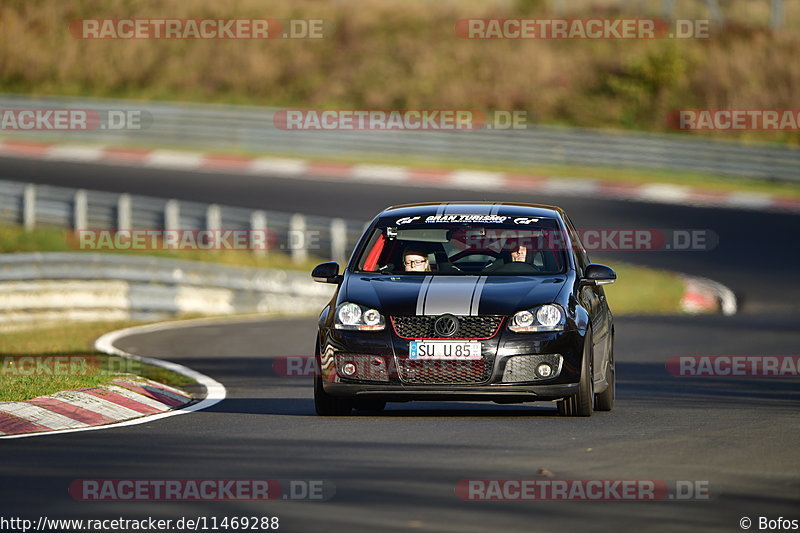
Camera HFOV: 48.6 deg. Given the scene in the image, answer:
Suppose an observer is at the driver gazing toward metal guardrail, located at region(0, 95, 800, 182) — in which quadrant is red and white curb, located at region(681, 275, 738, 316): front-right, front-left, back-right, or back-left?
front-right

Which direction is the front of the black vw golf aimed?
toward the camera

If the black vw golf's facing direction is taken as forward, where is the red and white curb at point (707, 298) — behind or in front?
behind

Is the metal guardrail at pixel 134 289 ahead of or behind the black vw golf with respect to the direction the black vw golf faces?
behind

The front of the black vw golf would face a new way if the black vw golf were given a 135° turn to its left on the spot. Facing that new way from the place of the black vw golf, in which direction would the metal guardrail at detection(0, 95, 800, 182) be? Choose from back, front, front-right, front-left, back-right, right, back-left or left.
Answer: front-left

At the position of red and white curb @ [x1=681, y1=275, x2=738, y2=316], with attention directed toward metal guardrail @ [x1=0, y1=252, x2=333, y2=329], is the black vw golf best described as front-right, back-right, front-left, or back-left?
front-left
